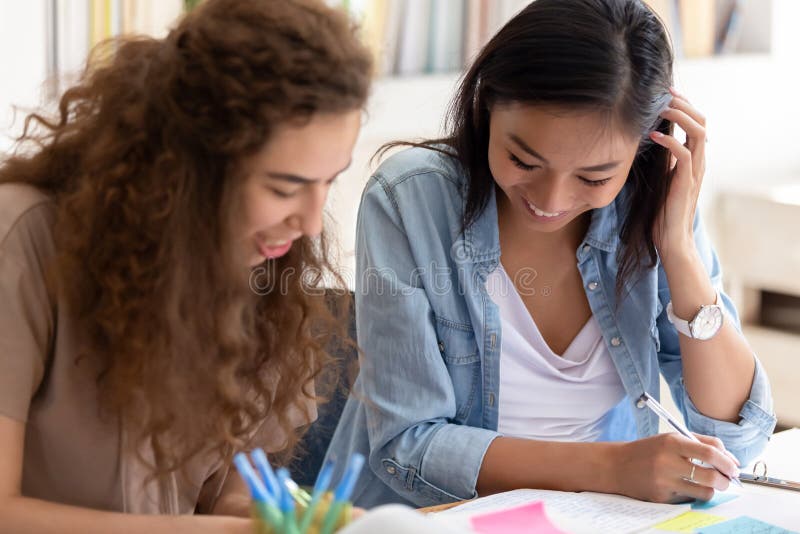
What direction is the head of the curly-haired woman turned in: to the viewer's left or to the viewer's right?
to the viewer's right

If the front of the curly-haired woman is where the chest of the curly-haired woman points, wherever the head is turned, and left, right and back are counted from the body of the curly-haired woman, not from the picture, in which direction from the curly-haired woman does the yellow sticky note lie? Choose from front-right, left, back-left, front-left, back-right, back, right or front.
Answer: front-left

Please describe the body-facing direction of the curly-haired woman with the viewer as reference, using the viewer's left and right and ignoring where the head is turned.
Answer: facing the viewer and to the right of the viewer
